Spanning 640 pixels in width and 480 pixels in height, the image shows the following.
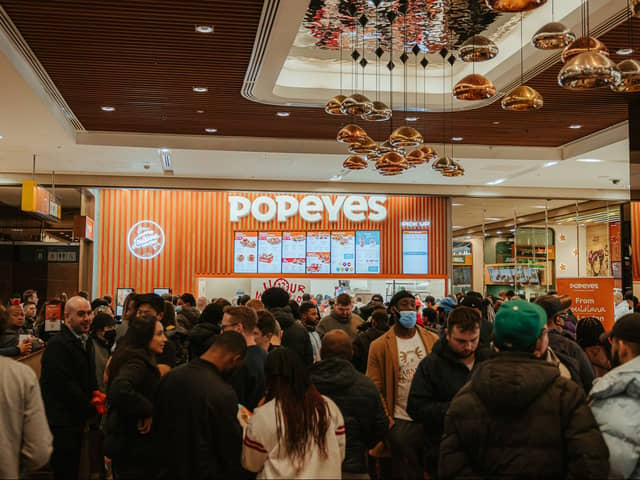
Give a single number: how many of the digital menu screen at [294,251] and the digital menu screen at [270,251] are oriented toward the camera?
2

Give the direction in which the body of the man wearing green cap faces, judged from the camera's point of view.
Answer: away from the camera

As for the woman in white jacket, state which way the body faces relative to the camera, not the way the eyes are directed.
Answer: away from the camera

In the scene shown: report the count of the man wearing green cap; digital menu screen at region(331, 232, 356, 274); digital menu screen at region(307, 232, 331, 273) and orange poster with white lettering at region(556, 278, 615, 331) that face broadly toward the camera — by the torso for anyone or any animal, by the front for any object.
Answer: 3

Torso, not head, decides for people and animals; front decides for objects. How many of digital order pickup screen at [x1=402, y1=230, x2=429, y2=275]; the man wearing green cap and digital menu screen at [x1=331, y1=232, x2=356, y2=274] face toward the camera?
2

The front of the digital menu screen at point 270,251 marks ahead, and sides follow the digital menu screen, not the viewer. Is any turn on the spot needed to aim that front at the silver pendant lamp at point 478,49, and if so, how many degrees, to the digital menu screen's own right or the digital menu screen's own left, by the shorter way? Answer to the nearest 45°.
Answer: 0° — it already faces it

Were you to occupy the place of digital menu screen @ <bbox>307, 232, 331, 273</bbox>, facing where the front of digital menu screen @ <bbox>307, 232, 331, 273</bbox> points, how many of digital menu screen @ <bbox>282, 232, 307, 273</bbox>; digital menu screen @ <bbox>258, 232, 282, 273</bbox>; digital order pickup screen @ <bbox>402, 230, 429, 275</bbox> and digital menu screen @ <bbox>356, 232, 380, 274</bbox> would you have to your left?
2

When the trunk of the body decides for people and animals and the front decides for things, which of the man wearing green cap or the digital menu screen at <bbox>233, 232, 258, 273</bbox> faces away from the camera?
the man wearing green cap

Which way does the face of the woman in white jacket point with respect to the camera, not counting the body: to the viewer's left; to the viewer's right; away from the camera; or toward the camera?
away from the camera
